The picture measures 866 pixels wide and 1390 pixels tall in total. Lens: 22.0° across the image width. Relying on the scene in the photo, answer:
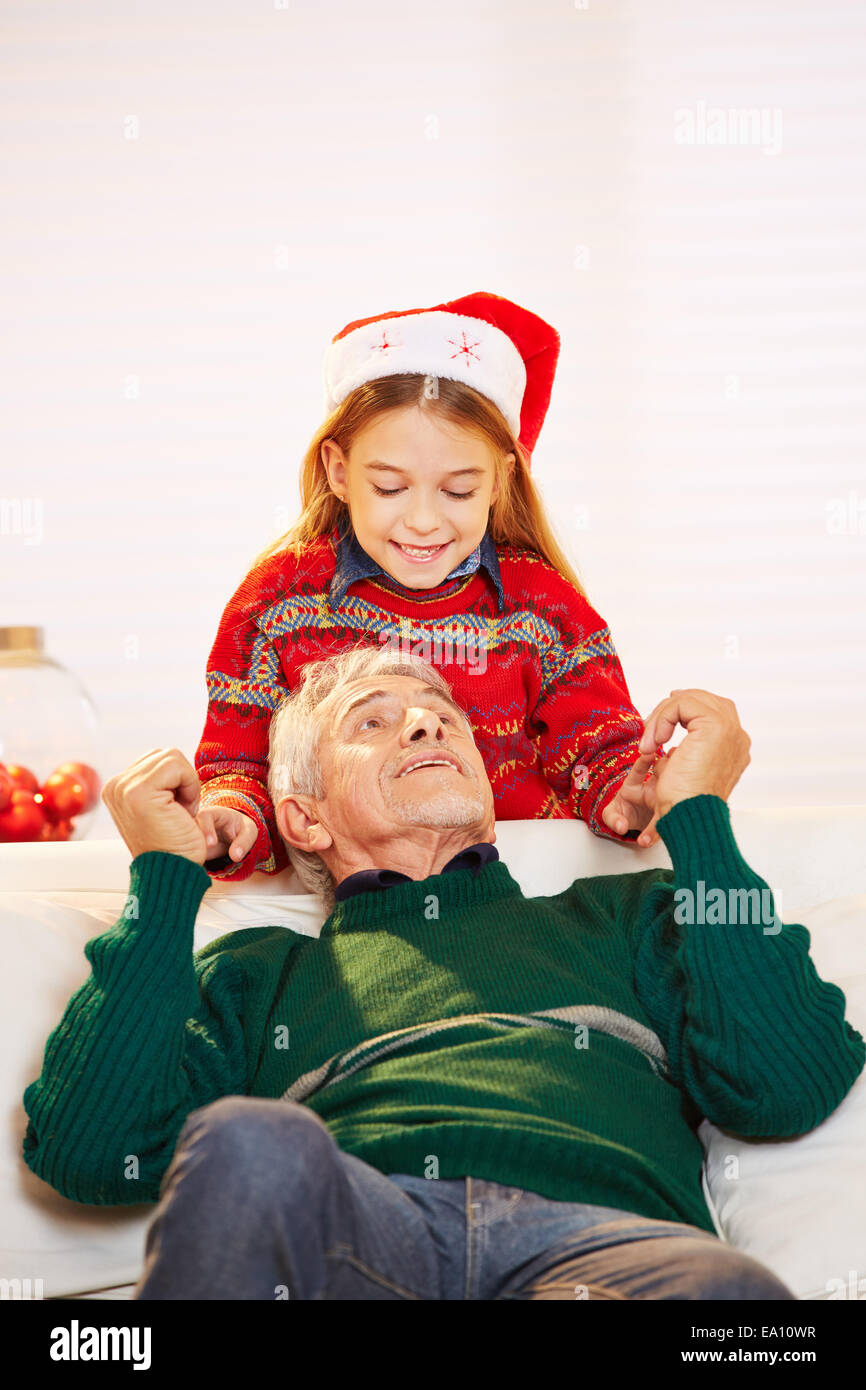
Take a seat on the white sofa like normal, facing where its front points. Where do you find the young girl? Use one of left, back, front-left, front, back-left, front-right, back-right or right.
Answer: back

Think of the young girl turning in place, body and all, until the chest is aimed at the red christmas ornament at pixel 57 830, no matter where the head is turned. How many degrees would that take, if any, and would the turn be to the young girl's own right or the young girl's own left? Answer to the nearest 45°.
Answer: approximately 135° to the young girl's own right

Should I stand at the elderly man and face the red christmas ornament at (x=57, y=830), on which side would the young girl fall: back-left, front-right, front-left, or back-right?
front-right

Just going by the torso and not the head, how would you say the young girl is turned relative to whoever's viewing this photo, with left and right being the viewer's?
facing the viewer

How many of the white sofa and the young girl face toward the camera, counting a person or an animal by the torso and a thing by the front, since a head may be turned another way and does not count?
2

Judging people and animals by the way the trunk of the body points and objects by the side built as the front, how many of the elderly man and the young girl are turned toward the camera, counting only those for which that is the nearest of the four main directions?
2

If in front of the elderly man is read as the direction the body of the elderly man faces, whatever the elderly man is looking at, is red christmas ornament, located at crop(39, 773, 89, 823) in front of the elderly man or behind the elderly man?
behind

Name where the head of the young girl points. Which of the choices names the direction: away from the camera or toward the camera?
toward the camera

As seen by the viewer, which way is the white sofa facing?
toward the camera

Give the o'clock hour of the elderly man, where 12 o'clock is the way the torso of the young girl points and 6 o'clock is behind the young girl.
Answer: The elderly man is roughly at 12 o'clock from the young girl.

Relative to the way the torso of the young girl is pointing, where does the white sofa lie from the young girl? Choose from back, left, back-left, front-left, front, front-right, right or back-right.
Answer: front

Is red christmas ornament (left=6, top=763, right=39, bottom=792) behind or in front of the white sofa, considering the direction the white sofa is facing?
behind

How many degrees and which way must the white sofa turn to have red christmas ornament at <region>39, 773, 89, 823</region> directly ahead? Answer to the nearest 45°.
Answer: approximately 135° to its right

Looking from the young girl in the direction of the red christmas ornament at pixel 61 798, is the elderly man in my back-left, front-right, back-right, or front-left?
back-left
